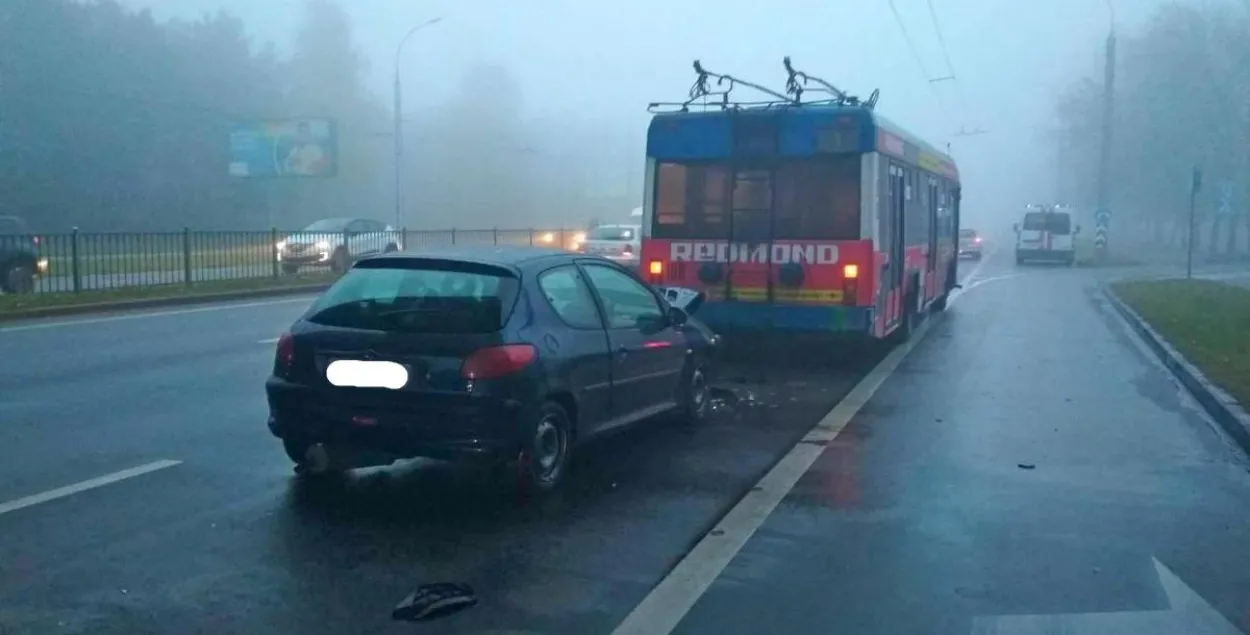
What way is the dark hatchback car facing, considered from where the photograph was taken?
facing away from the viewer and to the right of the viewer

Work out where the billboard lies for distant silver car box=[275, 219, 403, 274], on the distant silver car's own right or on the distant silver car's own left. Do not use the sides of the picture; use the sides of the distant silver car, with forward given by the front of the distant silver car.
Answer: on the distant silver car's own right

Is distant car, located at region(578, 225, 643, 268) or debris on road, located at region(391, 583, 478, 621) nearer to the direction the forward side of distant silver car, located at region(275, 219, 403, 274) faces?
the debris on road

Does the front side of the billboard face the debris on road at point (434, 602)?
yes

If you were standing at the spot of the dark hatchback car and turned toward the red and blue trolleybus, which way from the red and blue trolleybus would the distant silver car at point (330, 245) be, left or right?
left

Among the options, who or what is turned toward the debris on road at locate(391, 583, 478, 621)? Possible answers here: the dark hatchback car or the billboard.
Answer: the billboard

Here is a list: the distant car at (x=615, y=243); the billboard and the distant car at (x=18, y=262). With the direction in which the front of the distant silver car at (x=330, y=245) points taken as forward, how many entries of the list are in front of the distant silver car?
1

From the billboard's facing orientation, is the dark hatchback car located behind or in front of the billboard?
in front

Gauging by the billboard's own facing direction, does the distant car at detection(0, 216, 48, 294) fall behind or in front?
in front

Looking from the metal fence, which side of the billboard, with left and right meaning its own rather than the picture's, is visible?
front

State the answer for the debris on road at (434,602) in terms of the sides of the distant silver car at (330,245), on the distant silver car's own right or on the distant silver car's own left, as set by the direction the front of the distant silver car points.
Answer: on the distant silver car's own left

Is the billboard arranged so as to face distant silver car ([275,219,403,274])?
yes

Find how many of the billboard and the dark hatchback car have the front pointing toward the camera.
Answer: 1

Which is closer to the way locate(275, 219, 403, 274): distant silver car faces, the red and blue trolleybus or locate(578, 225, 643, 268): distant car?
the red and blue trolleybus

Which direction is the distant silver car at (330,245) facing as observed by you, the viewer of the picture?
facing the viewer and to the left of the viewer

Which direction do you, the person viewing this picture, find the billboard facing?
facing the viewer
